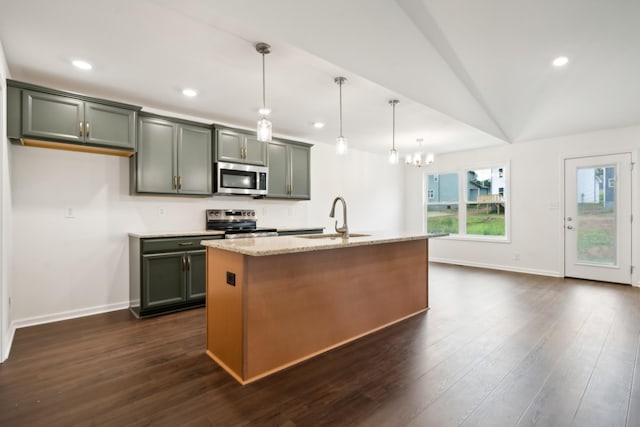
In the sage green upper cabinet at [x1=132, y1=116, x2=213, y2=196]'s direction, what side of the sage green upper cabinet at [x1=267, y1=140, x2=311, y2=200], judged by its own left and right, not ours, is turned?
right

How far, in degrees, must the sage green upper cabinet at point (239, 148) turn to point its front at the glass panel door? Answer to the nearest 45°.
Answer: approximately 45° to its left

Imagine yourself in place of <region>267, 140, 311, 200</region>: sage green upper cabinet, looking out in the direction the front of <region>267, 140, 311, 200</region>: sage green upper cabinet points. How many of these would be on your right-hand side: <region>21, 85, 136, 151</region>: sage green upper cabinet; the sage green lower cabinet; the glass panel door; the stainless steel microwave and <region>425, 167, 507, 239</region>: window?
3

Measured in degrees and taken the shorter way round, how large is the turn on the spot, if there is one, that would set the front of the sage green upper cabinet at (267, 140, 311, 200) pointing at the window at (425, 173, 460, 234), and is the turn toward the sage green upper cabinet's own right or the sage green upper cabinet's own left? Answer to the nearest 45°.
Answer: approximately 90° to the sage green upper cabinet's own left

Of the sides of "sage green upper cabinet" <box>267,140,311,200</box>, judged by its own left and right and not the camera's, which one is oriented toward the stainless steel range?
right

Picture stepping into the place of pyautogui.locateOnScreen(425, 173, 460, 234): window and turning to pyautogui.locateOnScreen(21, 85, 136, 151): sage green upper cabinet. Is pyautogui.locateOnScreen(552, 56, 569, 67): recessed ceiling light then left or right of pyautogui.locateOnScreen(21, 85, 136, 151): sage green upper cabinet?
left

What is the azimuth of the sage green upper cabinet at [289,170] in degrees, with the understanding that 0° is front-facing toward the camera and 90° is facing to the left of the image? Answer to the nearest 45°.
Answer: approximately 315°

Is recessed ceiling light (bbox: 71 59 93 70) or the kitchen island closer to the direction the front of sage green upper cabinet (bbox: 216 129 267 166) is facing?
the kitchen island

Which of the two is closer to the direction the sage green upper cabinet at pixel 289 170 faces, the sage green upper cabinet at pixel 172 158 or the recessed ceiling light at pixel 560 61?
the recessed ceiling light

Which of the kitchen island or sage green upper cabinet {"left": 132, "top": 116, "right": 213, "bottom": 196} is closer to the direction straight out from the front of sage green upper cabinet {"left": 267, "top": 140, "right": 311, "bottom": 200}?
the kitchen island

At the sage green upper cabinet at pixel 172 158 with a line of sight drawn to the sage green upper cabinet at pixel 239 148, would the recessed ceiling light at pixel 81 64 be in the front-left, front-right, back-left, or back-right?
back-right

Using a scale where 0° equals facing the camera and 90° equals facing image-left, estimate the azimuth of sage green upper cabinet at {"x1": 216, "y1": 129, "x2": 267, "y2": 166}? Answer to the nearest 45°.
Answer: approximately 315°
